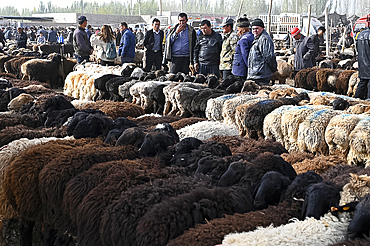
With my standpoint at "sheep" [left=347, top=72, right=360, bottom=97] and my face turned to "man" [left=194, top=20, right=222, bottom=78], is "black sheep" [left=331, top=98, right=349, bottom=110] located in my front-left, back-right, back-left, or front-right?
front-left

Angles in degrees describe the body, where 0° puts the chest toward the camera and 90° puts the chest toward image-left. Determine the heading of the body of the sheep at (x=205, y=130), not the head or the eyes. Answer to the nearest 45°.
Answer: approximately 90°

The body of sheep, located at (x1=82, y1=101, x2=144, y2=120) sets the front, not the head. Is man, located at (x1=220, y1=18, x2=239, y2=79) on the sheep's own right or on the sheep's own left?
on the sheep's own right

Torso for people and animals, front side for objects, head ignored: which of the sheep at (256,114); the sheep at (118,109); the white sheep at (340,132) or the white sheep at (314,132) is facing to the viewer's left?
the sheep at (118,109)

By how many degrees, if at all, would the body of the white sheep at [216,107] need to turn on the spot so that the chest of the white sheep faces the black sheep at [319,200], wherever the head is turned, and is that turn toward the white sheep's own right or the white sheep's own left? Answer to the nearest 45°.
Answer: approximately 135° to the white sheep's own right

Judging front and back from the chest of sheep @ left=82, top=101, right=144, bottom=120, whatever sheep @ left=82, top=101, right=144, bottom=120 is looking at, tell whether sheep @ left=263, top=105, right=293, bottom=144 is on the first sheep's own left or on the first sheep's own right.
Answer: on the first sheep's own left

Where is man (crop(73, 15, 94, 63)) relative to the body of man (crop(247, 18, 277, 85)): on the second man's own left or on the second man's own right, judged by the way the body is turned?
on the second man's own right

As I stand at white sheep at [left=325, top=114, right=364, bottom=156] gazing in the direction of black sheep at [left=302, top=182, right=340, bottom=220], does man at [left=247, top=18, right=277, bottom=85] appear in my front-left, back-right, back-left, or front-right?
back-right

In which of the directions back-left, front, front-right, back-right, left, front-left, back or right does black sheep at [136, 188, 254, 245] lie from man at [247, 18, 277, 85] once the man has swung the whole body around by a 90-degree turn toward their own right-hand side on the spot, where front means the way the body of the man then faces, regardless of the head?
back-left
